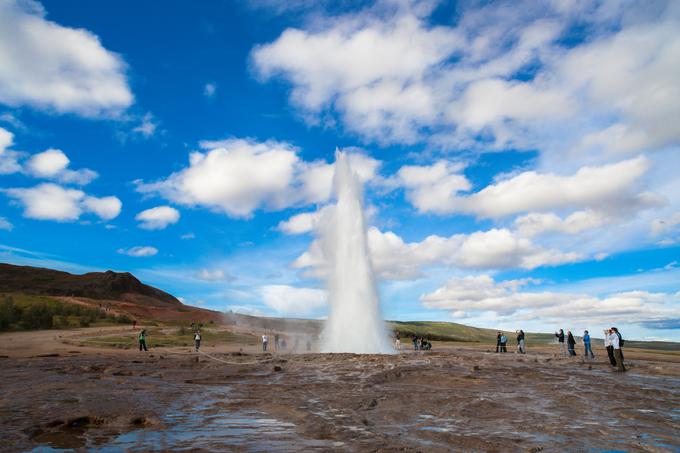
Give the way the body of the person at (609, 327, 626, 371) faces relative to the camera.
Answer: to the viewer's left

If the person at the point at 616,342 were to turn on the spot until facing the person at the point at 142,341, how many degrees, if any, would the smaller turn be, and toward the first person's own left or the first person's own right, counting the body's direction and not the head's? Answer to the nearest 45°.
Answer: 0° — they already face them
